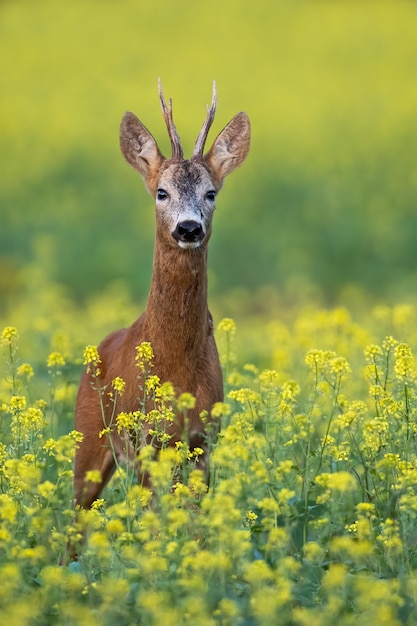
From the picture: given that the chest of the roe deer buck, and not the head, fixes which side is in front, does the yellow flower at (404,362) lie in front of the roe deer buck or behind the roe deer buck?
in front

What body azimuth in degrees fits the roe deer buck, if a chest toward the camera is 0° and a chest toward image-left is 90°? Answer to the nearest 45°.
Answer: approximately 315°
